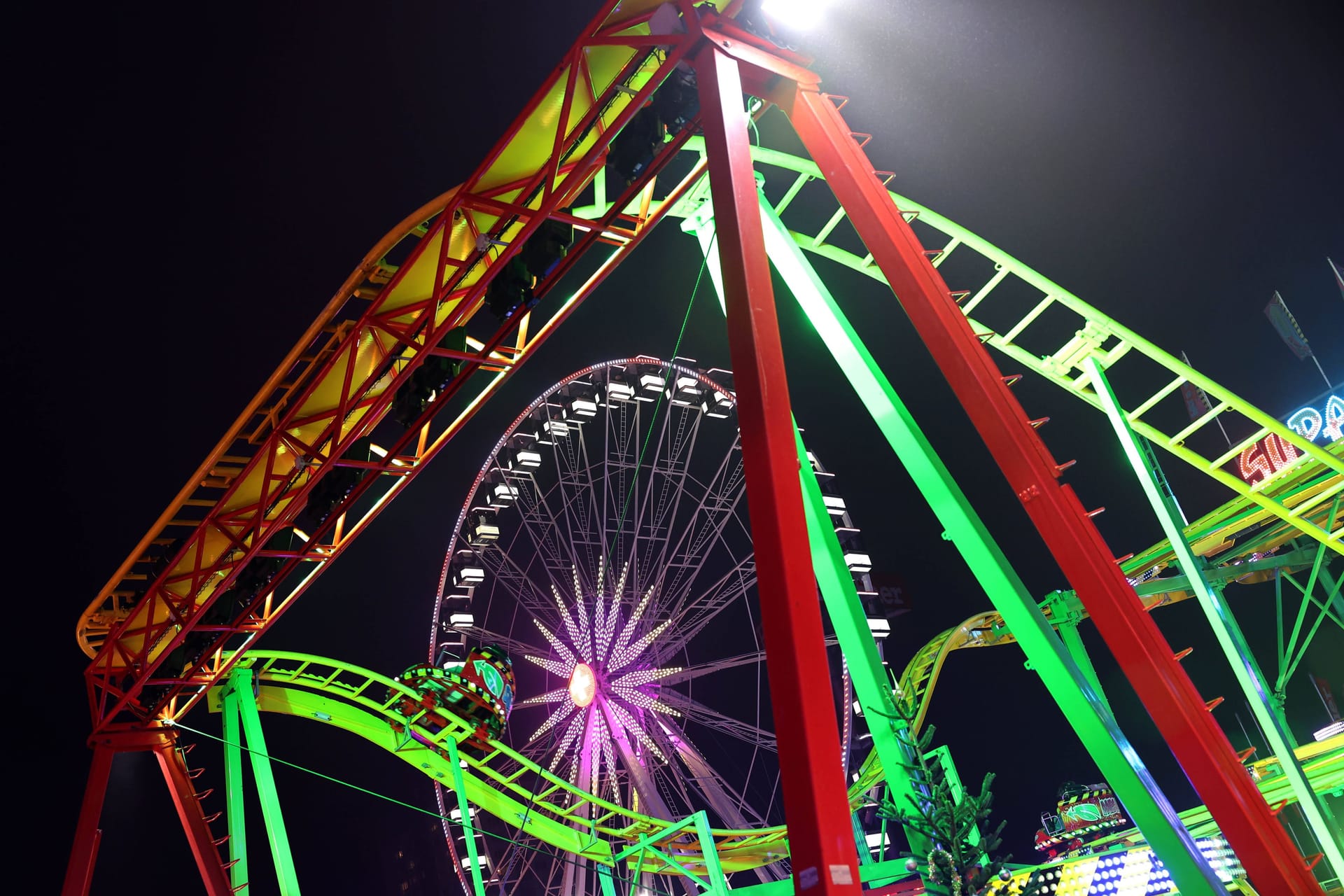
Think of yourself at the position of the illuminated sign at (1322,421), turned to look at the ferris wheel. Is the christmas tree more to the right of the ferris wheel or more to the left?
left

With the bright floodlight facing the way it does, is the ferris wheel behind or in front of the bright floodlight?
behind

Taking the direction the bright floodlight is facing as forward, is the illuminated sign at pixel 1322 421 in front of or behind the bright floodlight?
behind

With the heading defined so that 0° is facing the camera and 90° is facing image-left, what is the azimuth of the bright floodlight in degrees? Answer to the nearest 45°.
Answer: approximately 0°

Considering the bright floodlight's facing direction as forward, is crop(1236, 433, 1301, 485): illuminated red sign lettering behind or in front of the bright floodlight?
behind

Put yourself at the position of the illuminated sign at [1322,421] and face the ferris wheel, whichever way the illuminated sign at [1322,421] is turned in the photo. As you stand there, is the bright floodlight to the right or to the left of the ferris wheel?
left
